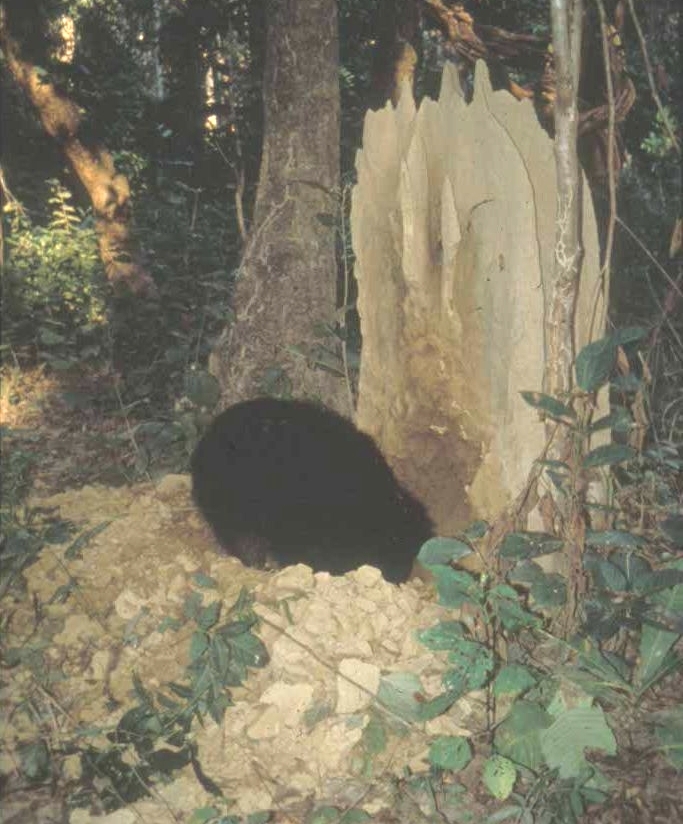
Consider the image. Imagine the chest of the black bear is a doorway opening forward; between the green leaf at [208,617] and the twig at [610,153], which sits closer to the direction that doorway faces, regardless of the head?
the twig

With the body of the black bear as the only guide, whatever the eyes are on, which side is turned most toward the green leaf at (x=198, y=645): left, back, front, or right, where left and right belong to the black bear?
right

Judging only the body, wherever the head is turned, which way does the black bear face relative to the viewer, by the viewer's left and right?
facing to the right of the viewer

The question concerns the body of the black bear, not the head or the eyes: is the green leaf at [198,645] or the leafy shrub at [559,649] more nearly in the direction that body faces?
the leafy shrub

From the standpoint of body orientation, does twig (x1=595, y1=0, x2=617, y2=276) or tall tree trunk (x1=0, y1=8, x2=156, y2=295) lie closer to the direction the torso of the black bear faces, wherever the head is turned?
the twig

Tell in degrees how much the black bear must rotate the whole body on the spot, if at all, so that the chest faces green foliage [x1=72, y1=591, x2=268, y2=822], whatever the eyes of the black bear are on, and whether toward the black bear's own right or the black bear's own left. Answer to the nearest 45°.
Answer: approximately 90° to the black bear's own right

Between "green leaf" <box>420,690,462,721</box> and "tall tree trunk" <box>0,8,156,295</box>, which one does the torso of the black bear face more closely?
the green leaf

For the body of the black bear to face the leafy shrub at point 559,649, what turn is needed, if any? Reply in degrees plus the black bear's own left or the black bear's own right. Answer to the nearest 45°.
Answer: approximately 45° to the black bear's own right

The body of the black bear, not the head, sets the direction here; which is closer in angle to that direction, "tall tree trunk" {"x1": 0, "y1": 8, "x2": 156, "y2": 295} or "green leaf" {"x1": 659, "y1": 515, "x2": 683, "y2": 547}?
the green leaf

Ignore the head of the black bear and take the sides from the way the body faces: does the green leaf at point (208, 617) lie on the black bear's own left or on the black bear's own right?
on the black bear's own right

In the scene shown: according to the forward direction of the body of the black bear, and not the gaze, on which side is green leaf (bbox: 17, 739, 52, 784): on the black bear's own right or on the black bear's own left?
on the black bear's own right
